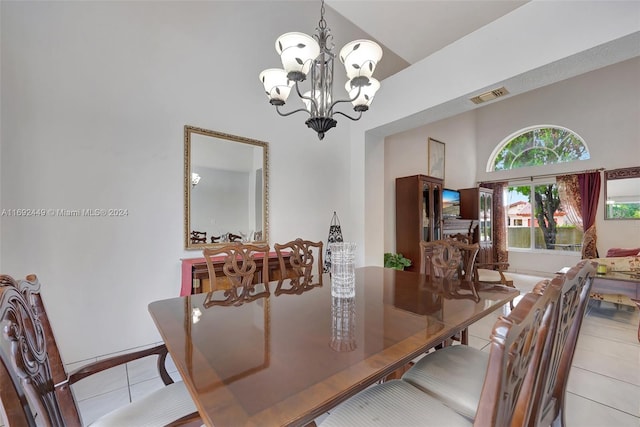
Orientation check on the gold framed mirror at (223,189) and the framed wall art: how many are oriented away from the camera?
0

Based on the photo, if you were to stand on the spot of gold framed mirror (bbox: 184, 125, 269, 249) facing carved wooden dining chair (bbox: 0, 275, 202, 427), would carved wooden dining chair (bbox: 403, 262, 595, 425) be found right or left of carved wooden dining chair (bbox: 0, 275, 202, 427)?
left

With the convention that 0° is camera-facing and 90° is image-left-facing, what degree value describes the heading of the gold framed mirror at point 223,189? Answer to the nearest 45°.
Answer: approximately 315°

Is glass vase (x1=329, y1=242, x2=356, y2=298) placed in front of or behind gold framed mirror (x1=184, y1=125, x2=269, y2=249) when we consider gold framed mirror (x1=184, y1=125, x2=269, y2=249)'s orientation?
in front

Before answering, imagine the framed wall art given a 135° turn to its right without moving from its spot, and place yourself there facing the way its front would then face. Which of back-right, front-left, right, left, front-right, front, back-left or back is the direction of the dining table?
left

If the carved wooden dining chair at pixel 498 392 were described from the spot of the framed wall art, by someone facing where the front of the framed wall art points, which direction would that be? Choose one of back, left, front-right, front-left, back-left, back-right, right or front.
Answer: front-right

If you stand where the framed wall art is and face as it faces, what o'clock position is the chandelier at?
The chandelier is roughly at 2 o'clock from the framed wall art.

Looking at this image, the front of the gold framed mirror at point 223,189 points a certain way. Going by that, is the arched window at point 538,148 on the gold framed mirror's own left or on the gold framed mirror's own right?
on the gold framed mirror's own left

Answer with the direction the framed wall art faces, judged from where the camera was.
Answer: facing the viewer and to the right of the viewer

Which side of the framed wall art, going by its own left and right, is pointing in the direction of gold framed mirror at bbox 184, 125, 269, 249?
right

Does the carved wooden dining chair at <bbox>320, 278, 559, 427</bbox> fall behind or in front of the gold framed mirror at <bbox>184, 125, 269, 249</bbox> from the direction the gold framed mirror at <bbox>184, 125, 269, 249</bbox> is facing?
in front
